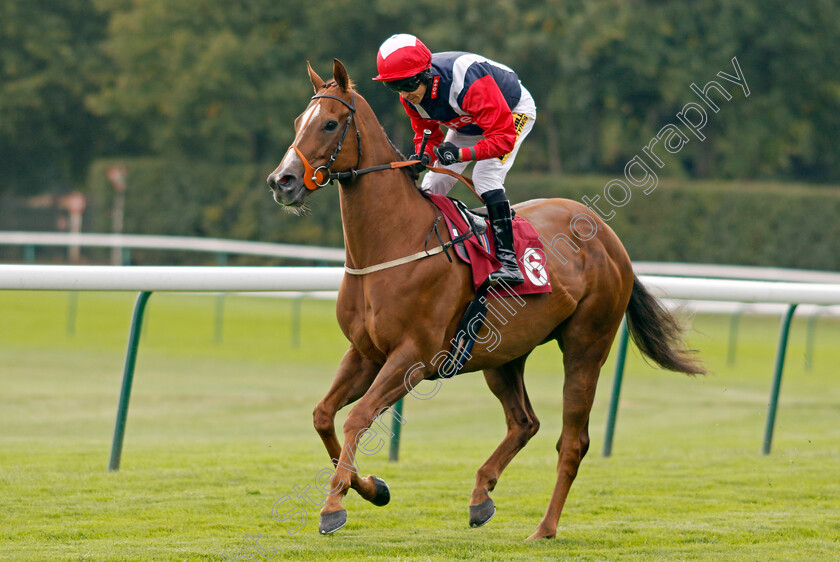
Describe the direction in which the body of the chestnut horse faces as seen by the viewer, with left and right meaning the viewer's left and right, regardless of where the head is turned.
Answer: facing the viewer and to the left of the viewer
